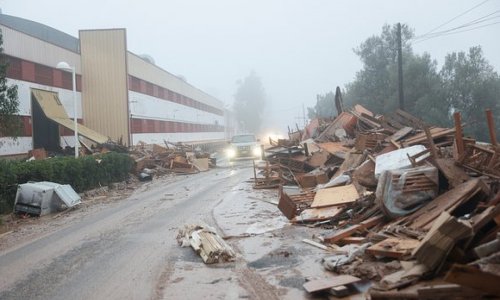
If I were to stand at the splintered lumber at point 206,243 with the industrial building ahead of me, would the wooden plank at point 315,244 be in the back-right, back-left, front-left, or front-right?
back-right

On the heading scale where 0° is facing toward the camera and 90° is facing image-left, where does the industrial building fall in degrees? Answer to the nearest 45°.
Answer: approximately 315°

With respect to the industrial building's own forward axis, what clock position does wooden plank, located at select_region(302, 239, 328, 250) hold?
The wooden plank is roughly at 1 o'clock from the industrial building.

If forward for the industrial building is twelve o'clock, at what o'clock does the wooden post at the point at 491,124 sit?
The wooden post is roughly at 1 o'clock from the industrial building.

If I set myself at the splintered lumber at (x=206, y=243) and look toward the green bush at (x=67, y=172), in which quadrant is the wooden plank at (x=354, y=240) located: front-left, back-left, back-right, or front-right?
back-right

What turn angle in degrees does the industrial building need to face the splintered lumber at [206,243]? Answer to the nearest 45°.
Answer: approximately 45° to its right

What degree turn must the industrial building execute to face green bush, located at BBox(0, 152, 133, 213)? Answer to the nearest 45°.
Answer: approximately 45° to its right

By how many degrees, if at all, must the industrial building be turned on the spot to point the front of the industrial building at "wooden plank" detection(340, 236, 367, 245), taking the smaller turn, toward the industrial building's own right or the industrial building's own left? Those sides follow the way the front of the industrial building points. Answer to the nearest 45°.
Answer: approximately 45° to the industrial building's own right
